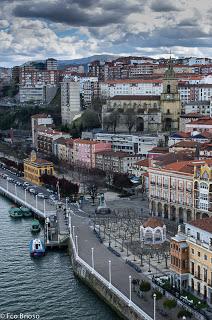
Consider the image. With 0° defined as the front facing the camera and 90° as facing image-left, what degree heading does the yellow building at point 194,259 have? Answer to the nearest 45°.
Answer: approximately 45°

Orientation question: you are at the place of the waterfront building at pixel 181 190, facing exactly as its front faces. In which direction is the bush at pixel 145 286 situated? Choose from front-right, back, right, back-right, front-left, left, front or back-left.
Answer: front-left

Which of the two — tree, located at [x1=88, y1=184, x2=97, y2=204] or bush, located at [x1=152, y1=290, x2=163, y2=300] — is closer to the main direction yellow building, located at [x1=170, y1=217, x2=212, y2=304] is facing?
the bush

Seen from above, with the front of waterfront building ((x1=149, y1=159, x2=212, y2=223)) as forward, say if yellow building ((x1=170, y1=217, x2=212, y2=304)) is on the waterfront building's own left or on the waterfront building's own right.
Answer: on the waterfront building's own left

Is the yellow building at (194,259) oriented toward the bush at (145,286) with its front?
yes

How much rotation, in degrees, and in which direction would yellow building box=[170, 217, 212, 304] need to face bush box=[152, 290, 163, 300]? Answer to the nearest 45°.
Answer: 0° — it already faces it

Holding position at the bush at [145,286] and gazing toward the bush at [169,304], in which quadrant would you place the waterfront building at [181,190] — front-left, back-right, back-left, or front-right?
back-left

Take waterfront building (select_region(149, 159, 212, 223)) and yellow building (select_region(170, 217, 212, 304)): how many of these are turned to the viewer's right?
0

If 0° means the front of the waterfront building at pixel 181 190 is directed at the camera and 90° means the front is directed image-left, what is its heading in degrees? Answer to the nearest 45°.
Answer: approximately 45°

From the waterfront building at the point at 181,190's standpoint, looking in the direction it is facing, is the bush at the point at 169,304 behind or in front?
in front

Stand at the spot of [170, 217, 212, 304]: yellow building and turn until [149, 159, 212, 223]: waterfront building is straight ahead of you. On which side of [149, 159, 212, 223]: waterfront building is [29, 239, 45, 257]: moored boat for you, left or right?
left
